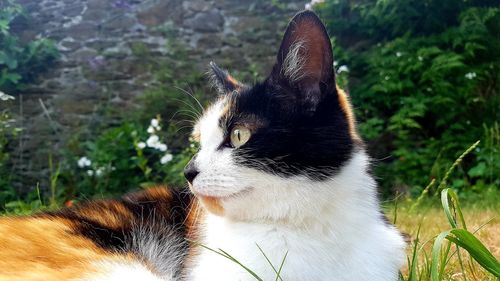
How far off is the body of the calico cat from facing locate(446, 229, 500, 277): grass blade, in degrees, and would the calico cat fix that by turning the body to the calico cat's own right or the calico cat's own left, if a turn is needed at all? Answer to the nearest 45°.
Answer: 0° — it already faces it

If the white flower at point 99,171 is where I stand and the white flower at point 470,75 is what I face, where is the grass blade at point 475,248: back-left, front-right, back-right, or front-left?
front-right

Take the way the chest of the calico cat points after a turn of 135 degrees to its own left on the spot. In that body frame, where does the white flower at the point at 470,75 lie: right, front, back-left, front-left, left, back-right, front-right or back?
front-right

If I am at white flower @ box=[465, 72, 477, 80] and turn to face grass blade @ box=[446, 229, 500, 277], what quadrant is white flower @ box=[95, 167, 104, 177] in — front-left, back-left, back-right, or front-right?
front-right

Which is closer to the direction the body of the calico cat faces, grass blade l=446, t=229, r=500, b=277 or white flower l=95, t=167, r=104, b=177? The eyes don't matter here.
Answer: the grass blade

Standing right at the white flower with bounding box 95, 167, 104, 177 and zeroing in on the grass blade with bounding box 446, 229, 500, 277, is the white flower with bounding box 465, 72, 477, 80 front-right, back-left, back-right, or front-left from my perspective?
front-left

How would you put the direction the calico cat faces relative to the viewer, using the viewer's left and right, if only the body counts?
facing the viewer and to the right of the viewer

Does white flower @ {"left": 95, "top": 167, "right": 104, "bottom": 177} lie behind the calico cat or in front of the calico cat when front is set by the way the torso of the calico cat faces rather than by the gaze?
behind
